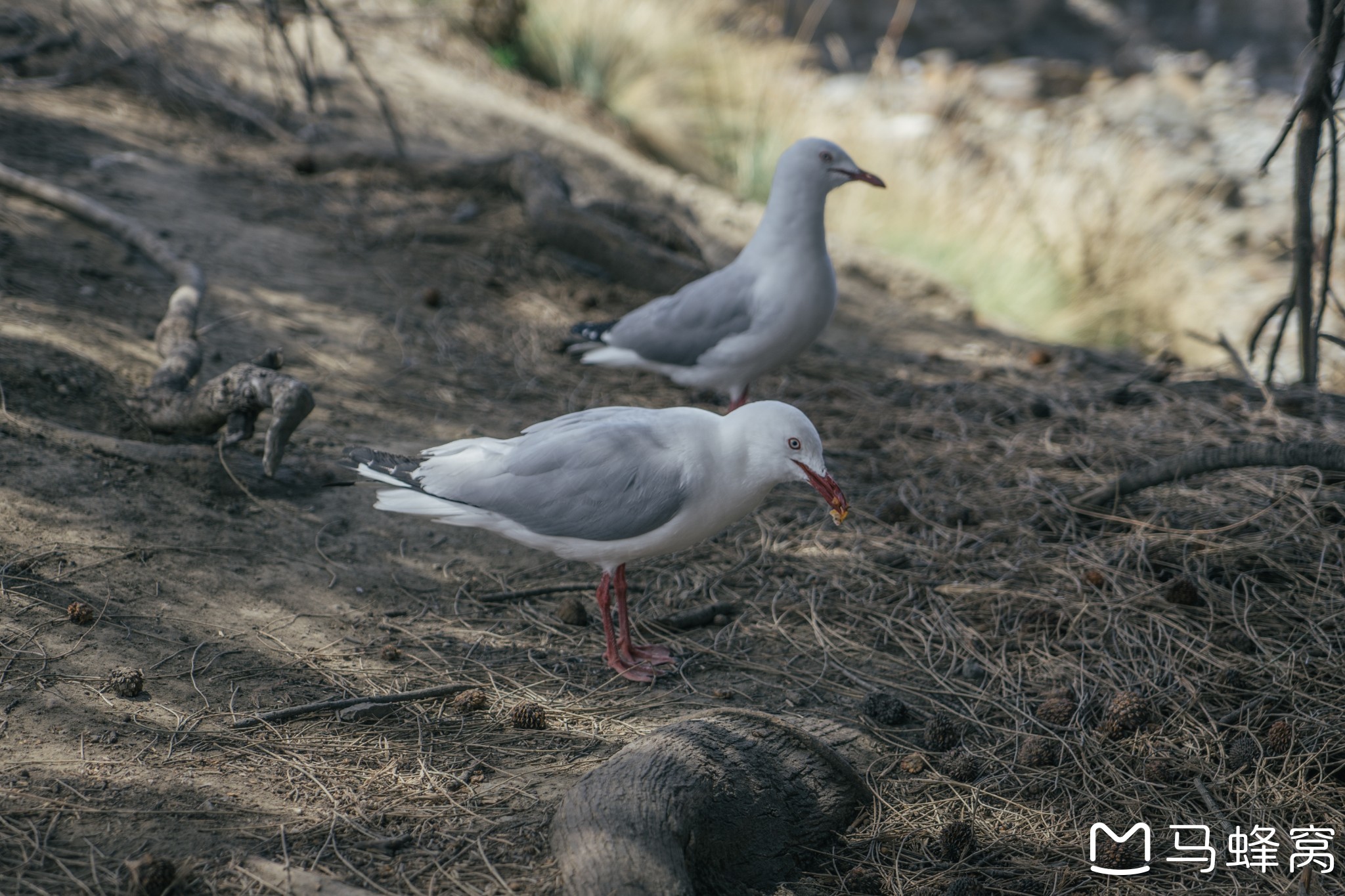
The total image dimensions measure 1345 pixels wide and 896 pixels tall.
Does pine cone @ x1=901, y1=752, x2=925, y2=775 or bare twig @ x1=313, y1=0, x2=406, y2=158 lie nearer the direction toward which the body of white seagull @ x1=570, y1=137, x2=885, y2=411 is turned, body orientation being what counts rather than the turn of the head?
the pine cone

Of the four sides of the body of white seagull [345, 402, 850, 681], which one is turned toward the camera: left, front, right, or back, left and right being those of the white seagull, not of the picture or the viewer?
right

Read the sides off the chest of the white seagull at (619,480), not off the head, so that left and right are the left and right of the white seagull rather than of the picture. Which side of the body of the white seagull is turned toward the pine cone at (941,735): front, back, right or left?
front

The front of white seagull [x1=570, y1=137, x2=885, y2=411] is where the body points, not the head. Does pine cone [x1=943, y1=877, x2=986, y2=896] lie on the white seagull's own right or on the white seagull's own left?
on the white seagull's own right

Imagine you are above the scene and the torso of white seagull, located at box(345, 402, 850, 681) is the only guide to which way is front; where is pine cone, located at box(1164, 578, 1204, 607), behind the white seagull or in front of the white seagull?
in front

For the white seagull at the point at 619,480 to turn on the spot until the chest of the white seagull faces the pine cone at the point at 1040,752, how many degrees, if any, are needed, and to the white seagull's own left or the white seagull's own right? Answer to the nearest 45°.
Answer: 0° — it already faces it

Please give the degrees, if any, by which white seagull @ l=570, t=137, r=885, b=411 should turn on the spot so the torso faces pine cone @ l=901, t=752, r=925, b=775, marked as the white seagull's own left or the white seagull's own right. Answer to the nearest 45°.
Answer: approximately 90° to the white seagull's own right

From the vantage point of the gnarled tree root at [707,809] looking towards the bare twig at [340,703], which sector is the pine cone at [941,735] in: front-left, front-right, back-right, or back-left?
back-right

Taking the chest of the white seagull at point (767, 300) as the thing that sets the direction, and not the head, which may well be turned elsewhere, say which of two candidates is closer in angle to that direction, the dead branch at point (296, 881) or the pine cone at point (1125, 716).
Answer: the pine cone

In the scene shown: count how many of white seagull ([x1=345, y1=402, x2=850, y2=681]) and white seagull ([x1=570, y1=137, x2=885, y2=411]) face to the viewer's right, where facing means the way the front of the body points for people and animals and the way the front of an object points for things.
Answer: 2

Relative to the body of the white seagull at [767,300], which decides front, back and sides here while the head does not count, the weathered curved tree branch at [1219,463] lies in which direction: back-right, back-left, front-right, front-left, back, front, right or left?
front-right

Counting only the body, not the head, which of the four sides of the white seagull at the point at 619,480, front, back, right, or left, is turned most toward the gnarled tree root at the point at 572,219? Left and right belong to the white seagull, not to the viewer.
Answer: left

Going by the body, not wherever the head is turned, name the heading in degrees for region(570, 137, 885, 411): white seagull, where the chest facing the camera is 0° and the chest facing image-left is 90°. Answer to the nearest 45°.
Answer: approximately 270°
